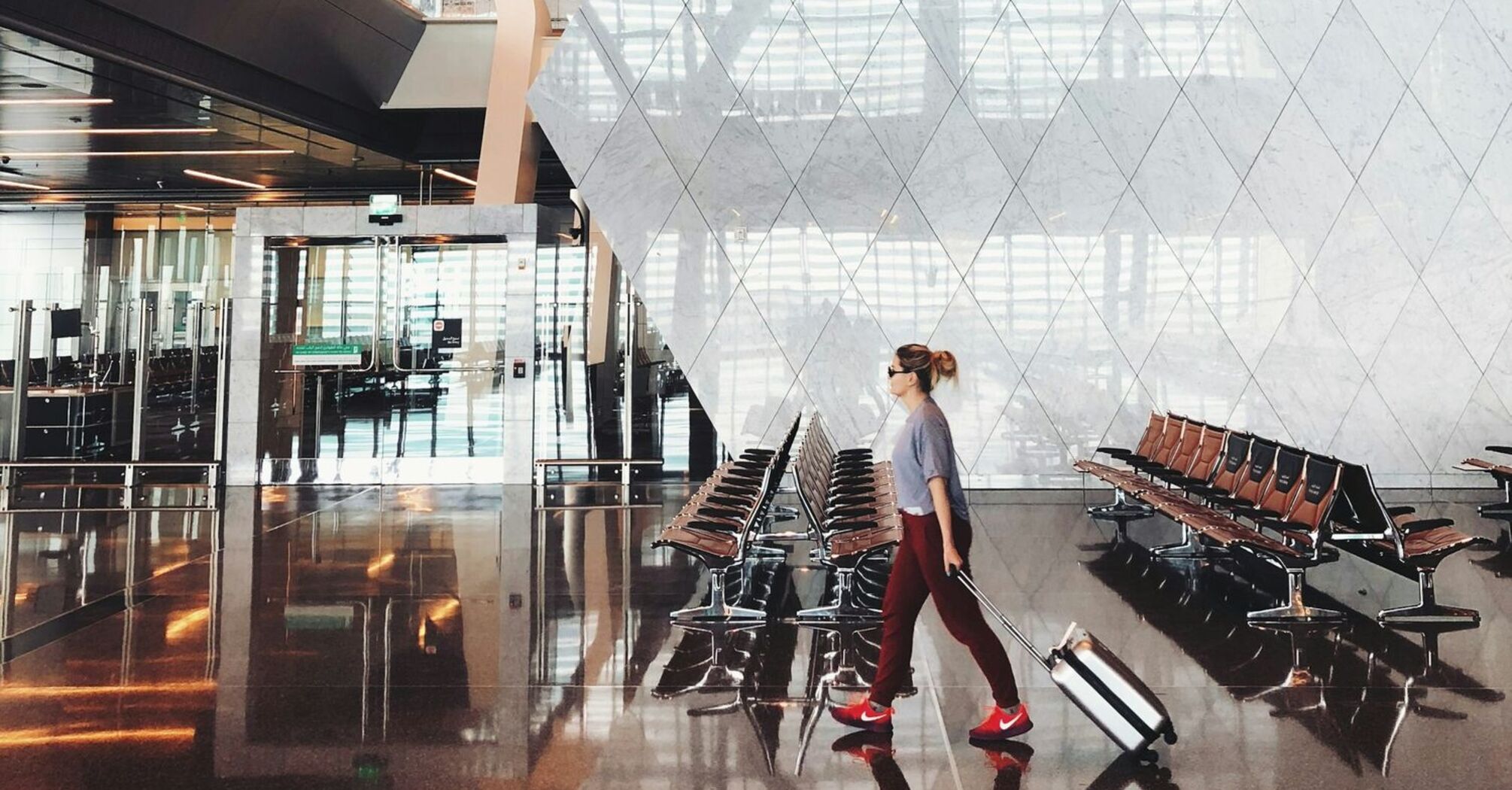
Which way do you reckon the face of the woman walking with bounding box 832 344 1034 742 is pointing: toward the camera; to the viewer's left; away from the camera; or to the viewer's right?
to the viewer's left

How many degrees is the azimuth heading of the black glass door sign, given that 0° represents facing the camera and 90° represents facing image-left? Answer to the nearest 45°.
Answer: approximately 0°

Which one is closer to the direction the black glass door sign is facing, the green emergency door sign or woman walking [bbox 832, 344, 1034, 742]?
the woman walking

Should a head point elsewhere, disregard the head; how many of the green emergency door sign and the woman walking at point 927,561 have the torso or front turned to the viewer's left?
1

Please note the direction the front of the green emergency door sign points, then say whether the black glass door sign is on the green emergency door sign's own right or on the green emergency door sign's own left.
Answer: on the green emergency door sign's own left

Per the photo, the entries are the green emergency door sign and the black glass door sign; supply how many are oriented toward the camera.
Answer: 2

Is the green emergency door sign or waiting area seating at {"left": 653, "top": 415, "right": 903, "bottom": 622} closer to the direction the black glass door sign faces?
the waiting area seating
